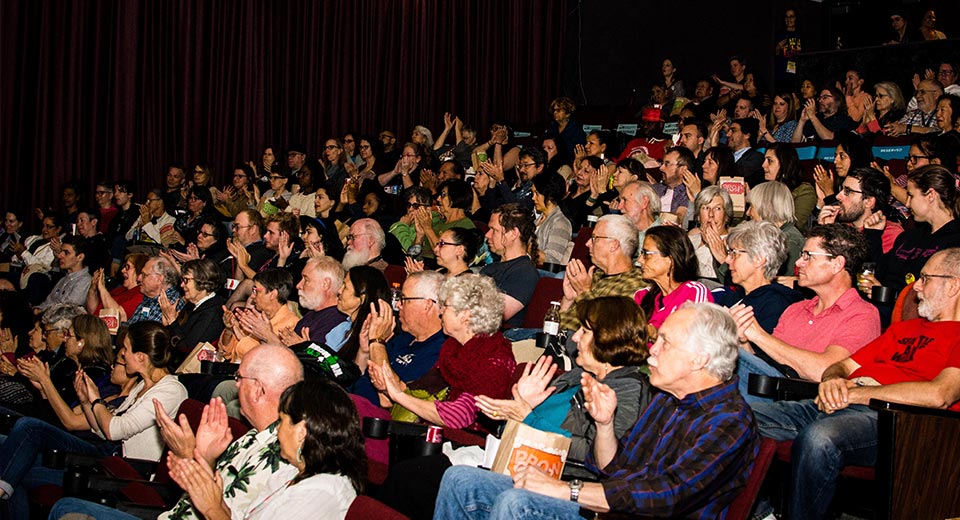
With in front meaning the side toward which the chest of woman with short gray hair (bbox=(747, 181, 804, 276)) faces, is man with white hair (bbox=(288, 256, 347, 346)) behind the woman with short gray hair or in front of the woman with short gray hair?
in front

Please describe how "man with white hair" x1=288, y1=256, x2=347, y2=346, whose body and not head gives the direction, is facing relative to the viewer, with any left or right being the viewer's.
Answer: facing to the left of the viewer

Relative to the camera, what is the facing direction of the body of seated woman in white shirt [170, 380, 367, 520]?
to the viewer's left

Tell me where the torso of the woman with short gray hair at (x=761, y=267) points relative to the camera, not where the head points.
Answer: to the viewer's left

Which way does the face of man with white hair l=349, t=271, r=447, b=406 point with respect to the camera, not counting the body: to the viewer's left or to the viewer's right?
to the viewer's left

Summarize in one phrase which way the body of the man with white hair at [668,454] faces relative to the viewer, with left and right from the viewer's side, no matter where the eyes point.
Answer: facing to the left of the viewer

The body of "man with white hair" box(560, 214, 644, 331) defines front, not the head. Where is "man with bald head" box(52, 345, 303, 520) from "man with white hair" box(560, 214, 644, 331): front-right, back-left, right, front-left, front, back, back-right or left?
front-left

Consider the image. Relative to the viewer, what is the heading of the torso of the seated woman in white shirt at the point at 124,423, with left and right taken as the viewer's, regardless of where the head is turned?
facing to the left of the viewer
